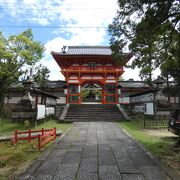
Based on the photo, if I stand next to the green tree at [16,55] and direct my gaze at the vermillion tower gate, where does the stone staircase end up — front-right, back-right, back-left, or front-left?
front-right

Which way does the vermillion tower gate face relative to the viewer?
toward the camera

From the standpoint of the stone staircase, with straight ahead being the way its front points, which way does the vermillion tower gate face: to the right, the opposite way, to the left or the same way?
the same way

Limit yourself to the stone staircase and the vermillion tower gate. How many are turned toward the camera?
2

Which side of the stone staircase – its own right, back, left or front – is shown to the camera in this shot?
front

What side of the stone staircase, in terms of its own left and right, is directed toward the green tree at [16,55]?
right

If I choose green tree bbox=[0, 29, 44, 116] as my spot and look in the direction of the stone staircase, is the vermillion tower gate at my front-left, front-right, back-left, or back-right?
front-left

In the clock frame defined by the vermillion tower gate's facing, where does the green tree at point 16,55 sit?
The green tree is roughly at 2 o'clock from the vermillion tower gate.
